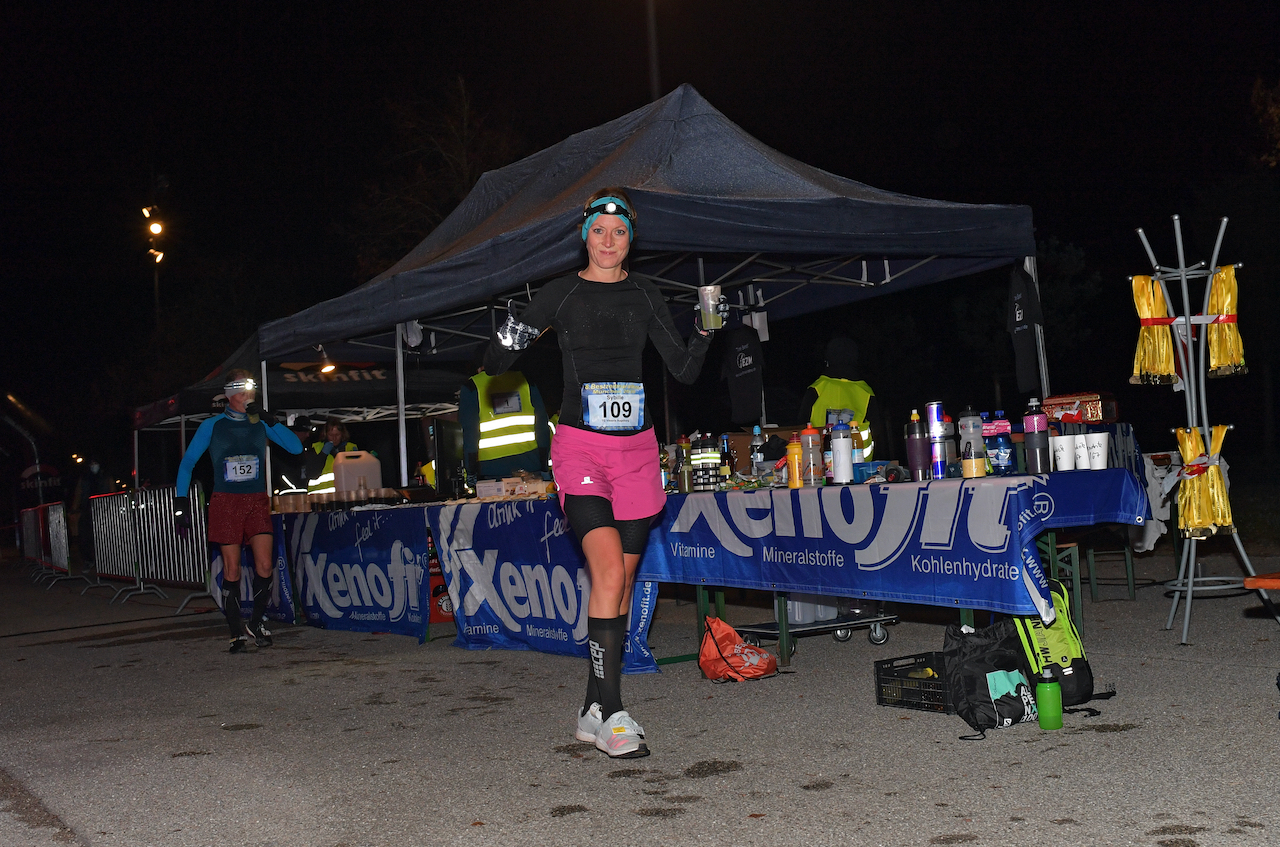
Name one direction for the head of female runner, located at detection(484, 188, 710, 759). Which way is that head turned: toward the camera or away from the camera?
toward the camera

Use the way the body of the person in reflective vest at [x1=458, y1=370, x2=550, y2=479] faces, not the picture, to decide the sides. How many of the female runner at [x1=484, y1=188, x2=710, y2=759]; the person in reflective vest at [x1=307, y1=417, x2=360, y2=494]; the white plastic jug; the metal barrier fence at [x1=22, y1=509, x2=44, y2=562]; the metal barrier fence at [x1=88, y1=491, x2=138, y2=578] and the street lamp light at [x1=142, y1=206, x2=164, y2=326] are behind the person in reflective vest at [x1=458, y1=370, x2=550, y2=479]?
1

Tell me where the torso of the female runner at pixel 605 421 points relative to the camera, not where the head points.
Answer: toward the camera

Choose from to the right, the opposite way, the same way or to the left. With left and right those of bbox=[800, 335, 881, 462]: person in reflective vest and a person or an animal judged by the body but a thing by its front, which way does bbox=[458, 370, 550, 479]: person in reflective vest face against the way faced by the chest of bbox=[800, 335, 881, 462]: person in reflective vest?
the same way

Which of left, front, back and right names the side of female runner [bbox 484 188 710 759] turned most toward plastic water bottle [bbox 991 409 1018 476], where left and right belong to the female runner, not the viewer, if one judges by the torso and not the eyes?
left

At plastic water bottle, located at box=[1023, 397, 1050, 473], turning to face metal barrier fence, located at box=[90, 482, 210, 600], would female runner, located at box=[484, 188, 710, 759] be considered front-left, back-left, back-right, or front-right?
front-left
